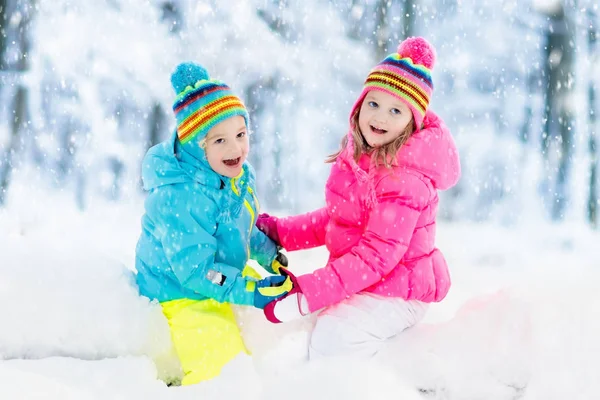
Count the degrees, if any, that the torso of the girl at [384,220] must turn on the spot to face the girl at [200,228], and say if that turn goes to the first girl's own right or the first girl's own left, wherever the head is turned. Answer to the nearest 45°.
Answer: approximately 45° to the first girl's own right

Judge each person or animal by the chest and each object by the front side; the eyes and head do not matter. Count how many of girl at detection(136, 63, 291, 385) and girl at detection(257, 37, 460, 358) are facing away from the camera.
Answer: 0

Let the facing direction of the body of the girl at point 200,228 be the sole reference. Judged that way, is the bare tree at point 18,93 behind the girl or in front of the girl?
behind

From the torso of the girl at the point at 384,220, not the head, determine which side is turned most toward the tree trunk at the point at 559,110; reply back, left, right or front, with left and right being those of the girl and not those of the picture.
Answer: back

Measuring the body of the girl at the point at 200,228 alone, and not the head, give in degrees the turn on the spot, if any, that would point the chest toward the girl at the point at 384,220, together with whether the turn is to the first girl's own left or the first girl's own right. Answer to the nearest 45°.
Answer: approximately 45° to the first girl's own left

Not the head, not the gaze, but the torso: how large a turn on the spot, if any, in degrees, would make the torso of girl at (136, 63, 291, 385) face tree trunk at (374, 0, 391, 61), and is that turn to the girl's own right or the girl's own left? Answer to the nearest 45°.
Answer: approximately 135° to the girl's own left

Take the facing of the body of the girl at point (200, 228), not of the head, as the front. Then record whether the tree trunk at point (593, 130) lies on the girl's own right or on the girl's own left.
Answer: on the girl's own left

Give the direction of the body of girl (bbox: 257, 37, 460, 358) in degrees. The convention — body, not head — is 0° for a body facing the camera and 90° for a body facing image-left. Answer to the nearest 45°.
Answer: approximately 45°

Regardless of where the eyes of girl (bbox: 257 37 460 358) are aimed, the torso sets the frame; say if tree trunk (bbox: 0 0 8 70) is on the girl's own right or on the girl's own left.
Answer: on the girl's own right

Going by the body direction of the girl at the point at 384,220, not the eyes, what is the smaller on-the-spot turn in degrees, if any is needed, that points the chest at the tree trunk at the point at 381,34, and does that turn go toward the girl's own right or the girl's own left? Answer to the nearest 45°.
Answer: approximately 135° to the girl's own right

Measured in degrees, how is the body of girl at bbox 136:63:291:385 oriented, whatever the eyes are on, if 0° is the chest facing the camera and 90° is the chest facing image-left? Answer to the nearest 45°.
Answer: approximately 315°

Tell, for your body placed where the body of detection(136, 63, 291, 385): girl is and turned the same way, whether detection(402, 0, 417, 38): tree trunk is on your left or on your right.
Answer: on your left
